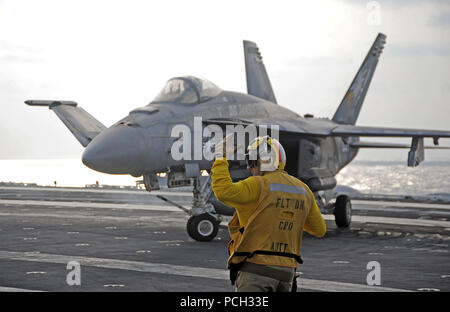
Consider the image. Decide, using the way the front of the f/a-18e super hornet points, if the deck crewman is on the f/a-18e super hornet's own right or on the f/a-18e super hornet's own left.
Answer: on the f/a-18e super hornet's own left

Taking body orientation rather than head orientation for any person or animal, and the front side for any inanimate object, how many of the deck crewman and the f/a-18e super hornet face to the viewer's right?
0

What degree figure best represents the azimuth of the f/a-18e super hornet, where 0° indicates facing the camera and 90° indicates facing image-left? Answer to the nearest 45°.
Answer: approximately 45°

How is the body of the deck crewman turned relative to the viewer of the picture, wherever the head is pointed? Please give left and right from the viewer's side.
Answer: facing away from the viewer and to the left of the viewer

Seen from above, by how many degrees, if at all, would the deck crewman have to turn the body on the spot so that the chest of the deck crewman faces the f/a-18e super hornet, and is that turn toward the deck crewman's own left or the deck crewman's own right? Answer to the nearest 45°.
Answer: approximately 45° to the deck crewman's own right
